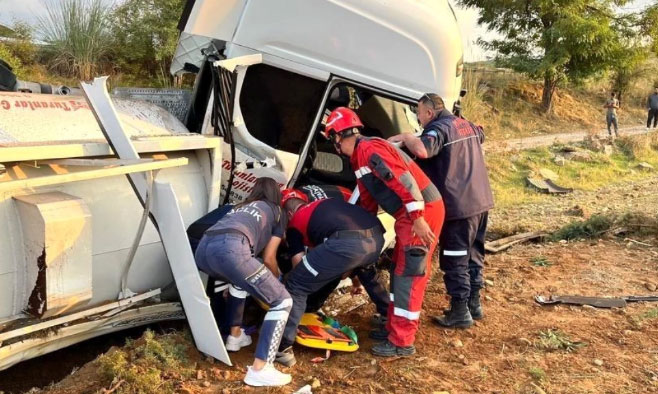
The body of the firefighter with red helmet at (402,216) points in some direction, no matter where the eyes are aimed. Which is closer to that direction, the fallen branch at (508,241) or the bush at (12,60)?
the bush

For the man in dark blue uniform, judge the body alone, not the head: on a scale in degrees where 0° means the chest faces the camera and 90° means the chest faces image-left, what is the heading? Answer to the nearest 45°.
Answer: approximately 135°

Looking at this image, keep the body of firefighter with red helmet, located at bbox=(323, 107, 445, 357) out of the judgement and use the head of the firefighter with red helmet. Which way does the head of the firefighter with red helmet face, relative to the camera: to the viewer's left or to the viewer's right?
to the viewer's left

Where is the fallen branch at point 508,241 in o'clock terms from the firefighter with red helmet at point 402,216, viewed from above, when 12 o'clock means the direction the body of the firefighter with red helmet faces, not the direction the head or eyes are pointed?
The fallen branch is roughly at 4 o'clock from the firefighter with red helmet.

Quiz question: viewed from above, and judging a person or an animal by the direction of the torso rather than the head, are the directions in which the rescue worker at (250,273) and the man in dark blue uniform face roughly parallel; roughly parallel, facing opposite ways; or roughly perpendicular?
roughly perpendicular

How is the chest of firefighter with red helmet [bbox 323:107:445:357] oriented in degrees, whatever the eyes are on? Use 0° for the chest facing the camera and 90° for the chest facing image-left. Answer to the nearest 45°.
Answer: approximately 90°

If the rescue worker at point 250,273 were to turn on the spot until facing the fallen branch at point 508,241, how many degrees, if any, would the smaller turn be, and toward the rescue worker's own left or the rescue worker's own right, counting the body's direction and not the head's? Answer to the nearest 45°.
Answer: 0° — they already face it

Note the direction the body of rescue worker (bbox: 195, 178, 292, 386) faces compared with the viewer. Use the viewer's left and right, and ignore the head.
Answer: facing away from the viewer and to the right of the viewer

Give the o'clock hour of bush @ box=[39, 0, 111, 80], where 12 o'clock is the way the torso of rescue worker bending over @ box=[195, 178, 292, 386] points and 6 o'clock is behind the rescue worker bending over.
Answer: The bush is roughly at 10 o'clock from the rescue worker bending over.

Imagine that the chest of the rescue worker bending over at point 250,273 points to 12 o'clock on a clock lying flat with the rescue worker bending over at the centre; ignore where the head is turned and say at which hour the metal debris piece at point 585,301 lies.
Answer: The metal debris piece is roughly at 1 o'clock from the rescue worker bending over.

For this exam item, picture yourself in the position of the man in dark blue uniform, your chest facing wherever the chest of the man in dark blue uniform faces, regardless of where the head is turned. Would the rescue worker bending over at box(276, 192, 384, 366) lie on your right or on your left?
on your left

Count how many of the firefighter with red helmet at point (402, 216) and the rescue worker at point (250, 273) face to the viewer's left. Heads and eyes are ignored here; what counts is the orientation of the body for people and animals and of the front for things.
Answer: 1

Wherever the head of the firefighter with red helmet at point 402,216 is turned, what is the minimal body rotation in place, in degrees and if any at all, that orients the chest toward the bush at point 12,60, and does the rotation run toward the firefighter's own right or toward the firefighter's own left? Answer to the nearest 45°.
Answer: approximately 45° to the firefighter's own right
